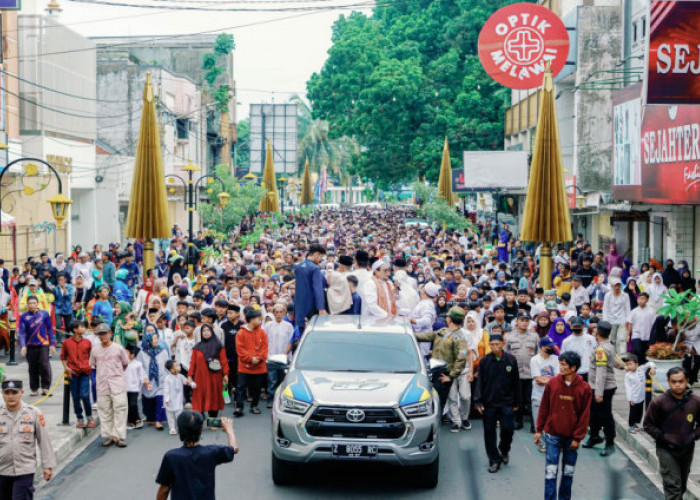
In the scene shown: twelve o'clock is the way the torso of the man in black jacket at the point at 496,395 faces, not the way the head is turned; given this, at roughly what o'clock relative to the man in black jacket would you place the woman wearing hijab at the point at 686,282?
The woman wearing hijab is roughly at 7 o'clock from the man in black jacket.

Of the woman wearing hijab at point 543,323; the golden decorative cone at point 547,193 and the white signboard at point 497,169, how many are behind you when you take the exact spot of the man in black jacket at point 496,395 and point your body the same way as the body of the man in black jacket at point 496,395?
3

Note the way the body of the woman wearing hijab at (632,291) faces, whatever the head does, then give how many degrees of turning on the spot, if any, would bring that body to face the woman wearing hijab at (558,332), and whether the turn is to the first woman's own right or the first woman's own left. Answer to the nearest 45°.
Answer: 0° — they already face them

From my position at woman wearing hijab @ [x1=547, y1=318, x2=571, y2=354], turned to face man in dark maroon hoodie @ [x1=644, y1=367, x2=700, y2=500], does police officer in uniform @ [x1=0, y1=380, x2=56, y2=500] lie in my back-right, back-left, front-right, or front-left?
front-right

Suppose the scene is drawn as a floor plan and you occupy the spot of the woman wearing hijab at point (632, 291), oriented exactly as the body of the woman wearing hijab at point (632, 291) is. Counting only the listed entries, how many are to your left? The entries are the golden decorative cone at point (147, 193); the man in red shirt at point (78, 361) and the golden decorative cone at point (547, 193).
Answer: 0

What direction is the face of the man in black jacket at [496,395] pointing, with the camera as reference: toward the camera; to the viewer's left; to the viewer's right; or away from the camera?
toward the camera

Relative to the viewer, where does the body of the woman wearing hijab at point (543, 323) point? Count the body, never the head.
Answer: toward the camera

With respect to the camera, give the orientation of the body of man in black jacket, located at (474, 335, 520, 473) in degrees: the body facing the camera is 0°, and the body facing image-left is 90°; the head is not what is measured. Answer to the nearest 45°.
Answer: approximately 0°

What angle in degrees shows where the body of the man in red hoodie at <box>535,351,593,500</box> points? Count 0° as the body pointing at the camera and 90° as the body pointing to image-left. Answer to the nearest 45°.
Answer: approximately 0°

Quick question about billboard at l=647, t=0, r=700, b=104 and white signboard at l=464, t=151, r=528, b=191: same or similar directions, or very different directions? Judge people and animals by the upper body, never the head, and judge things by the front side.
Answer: same or similar directions

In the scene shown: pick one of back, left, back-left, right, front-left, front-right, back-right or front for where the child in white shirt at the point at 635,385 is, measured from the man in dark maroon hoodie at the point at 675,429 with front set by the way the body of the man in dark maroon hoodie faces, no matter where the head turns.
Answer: back

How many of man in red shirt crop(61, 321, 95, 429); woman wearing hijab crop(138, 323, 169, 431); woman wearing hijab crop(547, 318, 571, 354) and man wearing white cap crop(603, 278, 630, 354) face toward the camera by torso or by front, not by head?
4

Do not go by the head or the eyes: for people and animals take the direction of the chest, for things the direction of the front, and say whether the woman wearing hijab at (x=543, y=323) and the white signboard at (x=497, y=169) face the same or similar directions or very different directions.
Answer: same or similar directions

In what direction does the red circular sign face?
toward the camera

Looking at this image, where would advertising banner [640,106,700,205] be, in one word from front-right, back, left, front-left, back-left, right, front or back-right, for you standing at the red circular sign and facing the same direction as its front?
left
